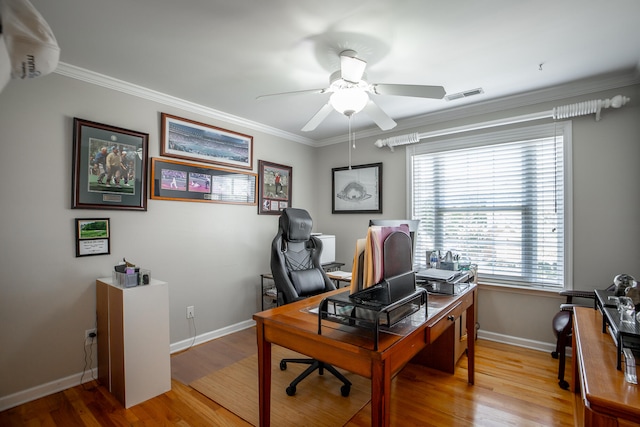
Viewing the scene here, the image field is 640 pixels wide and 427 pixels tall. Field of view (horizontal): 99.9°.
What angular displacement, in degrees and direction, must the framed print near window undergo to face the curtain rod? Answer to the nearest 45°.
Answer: approximately 90° to its left

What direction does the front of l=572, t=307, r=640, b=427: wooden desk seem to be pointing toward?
to the viewer's left

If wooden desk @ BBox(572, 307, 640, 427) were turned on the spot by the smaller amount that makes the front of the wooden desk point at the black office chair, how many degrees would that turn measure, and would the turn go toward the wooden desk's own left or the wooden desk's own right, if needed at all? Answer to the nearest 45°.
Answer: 0° — it already faces it

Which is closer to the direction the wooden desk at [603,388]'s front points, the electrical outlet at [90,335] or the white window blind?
the electrical outlet

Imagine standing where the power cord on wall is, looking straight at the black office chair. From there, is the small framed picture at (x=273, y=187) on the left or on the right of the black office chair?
left

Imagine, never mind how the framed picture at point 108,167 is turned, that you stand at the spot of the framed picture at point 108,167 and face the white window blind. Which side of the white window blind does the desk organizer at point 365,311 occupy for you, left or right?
right
